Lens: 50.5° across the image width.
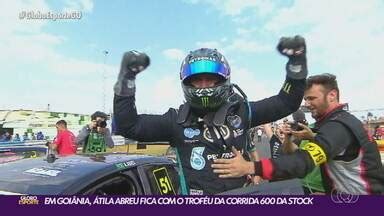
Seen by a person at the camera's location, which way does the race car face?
facing the viewer and to the left of the viewer

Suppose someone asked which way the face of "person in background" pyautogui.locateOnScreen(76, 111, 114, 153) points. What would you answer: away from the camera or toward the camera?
toward the camera

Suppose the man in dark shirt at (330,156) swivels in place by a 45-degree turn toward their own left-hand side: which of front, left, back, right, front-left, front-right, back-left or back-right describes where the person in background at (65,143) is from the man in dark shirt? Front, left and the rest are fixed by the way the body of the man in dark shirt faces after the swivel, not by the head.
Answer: right

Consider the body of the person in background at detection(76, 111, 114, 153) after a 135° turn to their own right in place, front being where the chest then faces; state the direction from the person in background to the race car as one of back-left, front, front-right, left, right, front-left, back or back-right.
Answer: back-left

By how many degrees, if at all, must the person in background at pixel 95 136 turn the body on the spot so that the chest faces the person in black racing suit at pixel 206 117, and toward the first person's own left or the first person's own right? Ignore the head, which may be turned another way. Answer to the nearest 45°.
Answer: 0° — they already face them

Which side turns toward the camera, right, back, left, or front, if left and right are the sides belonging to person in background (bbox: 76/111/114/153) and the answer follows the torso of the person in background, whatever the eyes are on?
front

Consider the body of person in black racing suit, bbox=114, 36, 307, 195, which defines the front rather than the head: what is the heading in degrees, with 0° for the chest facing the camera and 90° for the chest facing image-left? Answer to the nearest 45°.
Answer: approximately 0°

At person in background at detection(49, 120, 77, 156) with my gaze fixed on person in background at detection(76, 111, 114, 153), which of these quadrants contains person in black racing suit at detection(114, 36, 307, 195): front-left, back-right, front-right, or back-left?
front-right

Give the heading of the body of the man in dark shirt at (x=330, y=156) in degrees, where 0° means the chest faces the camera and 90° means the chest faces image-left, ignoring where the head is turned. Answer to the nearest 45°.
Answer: approximately 90°

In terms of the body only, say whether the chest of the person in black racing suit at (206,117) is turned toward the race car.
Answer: no

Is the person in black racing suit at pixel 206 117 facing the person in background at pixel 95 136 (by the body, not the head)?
no

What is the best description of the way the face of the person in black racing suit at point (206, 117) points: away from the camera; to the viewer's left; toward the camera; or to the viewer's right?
toward the camera

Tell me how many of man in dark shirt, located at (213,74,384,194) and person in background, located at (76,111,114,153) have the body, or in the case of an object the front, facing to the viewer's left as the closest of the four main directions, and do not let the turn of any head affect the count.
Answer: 1
